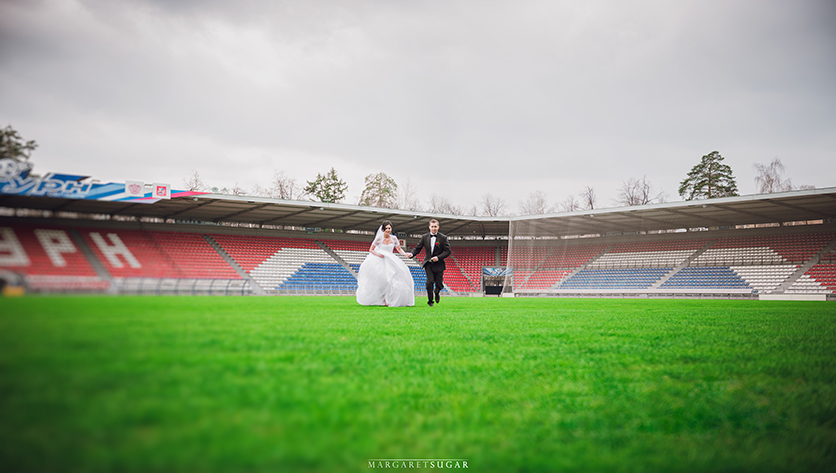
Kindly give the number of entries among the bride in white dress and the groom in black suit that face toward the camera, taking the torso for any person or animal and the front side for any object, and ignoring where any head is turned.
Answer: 2

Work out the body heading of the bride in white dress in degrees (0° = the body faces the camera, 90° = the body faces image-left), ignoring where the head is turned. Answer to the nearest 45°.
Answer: approximately 0°

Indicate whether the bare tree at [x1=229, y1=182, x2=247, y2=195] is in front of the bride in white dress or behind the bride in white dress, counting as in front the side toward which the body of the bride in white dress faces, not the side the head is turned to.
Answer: behind

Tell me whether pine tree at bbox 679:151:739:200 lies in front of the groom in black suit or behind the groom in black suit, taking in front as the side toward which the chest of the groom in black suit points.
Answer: behind

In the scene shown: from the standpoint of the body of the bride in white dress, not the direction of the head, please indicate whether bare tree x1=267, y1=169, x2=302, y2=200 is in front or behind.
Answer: behind
